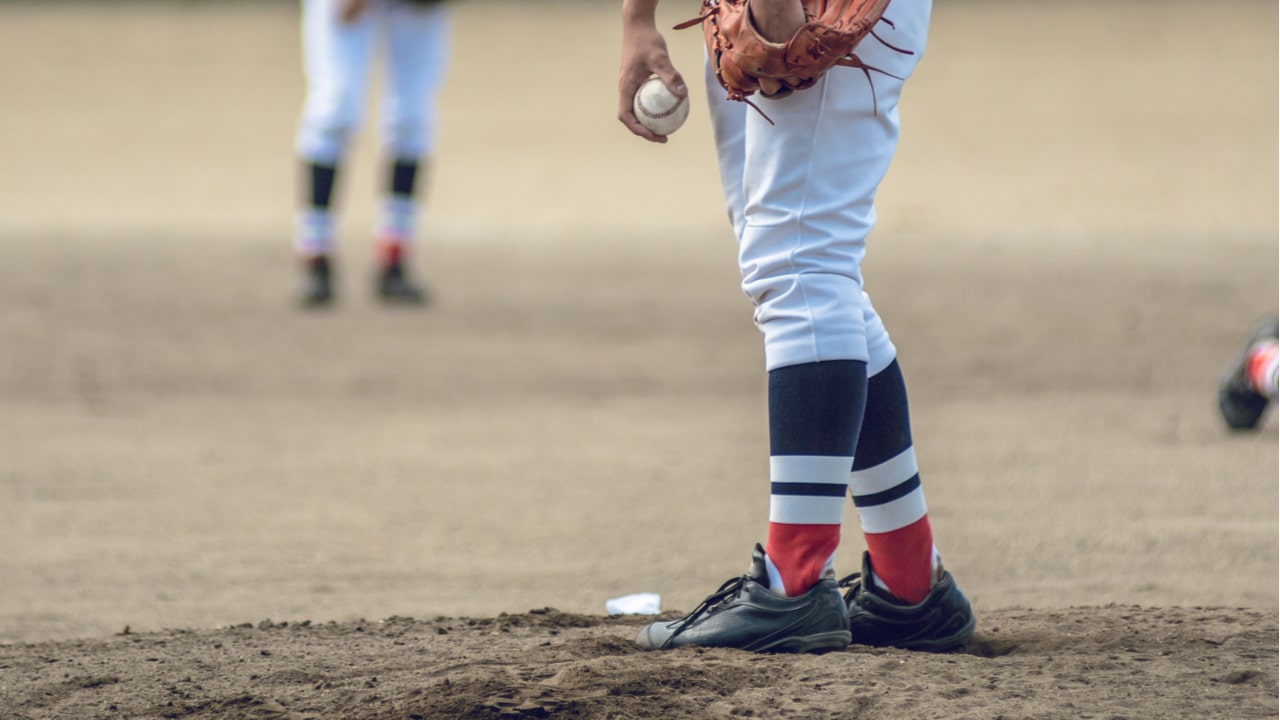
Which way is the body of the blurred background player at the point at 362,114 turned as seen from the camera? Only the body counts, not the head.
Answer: toward the camera

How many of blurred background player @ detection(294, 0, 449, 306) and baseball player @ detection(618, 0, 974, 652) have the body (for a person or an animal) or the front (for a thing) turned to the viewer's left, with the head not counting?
1

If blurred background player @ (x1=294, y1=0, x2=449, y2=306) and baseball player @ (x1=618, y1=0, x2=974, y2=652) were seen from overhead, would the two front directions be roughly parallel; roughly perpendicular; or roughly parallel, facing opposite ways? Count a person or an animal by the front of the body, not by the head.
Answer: roughly perpendicular

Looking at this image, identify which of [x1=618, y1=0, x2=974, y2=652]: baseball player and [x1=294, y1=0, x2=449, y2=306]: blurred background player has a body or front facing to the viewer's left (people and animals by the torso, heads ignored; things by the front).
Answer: the baseball player

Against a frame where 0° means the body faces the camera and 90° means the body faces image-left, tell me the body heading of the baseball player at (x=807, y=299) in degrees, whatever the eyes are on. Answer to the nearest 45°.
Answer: approximately 90°

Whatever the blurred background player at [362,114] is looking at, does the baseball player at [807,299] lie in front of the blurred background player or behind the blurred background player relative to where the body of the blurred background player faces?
in front
